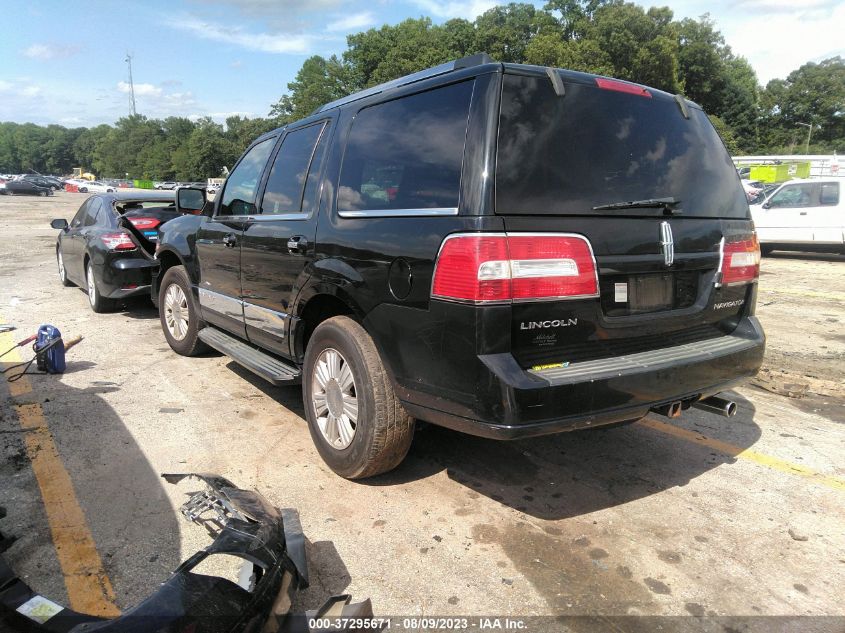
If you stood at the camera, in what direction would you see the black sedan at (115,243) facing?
facing away from the viewer and to the left of the viewer

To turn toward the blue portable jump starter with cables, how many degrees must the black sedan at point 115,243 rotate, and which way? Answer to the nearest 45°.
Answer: approximately 135° to its left

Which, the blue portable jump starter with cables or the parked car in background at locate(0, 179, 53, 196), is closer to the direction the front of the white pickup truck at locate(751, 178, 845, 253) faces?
the parked car in background

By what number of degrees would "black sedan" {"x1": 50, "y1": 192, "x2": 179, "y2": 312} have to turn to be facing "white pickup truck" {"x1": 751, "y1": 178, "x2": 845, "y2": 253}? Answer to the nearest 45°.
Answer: approximately 135° to its right

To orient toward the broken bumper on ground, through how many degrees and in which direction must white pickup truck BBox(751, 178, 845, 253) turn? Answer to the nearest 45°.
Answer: approximately 90° to its left

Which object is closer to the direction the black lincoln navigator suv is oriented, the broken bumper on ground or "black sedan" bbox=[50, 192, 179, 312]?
the black sedan

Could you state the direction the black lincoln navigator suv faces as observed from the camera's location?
facing away from the viewer and to the left of the viewer

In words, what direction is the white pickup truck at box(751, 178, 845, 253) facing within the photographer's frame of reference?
facing to the left of the viewer

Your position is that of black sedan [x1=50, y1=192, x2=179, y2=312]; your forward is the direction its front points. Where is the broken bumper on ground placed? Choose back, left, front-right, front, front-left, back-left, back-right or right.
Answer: back-left
